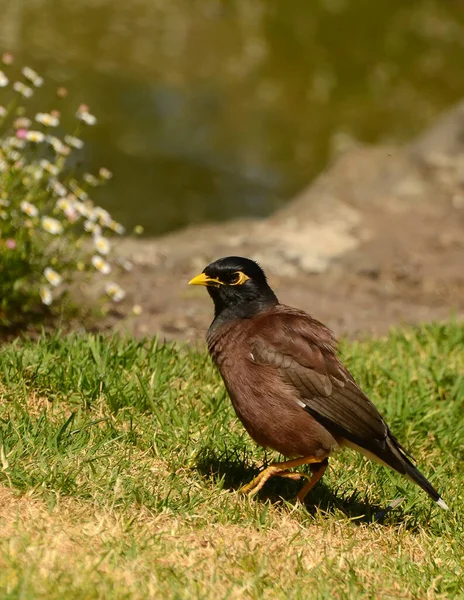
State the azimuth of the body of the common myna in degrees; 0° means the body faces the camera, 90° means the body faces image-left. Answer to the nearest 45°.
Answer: approximately 90°

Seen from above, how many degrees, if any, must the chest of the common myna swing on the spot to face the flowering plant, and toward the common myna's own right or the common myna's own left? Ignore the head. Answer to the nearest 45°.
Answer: approximately 45° to the common myna's own right
